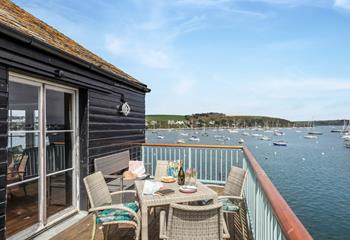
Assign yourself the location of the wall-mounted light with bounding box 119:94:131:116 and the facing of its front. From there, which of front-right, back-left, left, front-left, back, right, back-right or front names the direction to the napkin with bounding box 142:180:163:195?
front-right

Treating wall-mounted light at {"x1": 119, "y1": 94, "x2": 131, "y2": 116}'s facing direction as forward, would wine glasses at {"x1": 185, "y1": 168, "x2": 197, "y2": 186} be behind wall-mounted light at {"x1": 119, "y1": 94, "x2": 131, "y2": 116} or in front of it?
in front

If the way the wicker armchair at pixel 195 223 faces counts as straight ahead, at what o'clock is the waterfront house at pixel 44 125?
The waterfront house is roughly at 10 o'clock from the wicker armchair.

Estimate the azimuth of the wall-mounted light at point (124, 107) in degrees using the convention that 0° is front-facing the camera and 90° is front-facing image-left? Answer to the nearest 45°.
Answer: approximately 315°

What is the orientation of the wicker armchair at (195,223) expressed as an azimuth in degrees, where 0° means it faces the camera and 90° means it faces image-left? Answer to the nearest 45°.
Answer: approximately 180°

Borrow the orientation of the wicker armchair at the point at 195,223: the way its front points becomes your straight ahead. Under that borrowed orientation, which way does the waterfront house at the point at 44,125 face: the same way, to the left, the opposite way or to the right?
to the right

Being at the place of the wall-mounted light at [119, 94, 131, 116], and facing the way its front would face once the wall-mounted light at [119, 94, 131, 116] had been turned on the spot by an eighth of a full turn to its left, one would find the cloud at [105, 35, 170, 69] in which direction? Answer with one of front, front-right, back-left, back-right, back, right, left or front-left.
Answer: left

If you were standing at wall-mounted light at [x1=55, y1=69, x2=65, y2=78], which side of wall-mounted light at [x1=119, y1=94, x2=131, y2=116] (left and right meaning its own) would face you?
right

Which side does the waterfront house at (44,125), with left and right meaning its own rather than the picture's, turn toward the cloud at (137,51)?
left

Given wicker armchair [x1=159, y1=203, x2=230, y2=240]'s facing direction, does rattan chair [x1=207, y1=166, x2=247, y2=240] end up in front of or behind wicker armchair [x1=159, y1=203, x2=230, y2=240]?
in front

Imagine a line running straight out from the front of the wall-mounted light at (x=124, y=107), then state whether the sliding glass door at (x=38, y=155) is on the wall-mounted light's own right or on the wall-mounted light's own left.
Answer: on the wall-mounted light's own right
